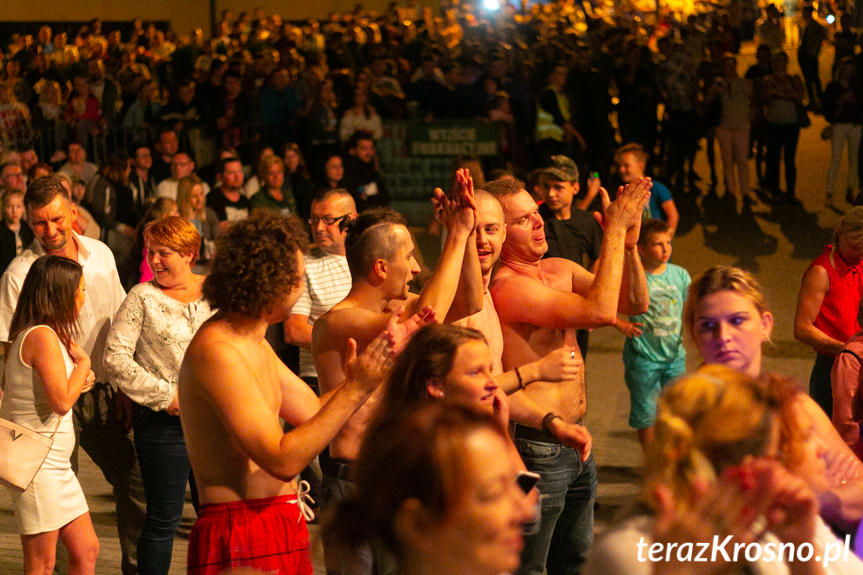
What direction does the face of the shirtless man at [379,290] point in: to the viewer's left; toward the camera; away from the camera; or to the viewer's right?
to the viewer's right

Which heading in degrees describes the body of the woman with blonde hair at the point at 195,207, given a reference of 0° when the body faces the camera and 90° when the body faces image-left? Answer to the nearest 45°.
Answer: approximately 315°

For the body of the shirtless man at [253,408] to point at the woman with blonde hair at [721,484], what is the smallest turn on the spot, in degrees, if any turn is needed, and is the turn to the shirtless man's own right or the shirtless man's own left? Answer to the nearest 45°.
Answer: approximately 45° to the shirtless man's own right

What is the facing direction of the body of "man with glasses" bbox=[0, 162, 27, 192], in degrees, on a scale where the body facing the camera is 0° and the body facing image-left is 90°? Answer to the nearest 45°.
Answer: approximately 315°

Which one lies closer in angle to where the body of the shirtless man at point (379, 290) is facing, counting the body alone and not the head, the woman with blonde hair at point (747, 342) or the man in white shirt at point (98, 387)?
the woman with blonde hair
